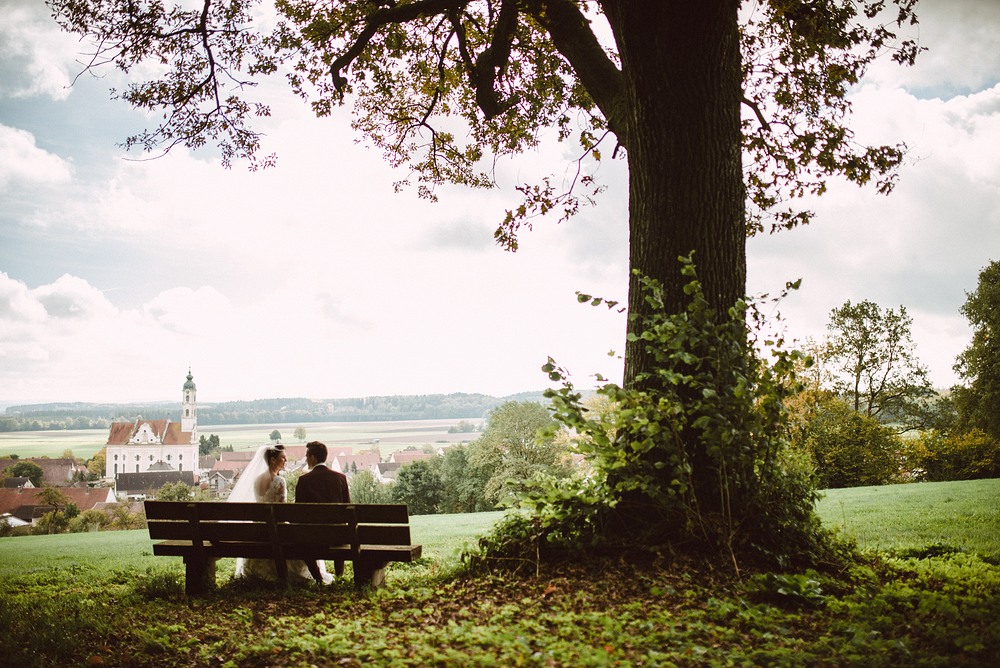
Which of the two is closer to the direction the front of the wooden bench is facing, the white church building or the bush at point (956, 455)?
the white church building

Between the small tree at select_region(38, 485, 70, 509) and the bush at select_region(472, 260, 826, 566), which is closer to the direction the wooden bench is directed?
the small tree

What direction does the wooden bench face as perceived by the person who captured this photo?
facing away from the viewer

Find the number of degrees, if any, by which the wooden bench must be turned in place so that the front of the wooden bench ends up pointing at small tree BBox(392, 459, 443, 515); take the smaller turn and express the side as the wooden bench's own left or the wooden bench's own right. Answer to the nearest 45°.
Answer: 0° — it already faces it

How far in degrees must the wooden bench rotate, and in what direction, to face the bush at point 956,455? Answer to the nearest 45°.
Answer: approximately 45° to its right

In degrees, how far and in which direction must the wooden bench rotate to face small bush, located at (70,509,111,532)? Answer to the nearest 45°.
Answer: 0° — it already faces it
